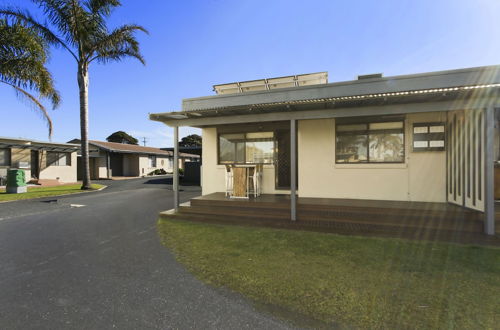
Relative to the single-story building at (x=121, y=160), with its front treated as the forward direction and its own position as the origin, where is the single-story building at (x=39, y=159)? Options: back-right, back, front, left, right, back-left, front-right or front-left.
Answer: right

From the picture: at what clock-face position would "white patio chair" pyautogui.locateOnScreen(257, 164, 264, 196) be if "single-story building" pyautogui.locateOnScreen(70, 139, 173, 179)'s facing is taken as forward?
The white patio chair is roughly at 1 o'clock from the single-story building.

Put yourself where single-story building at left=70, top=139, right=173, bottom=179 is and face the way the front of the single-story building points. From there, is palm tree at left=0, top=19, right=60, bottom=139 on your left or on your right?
on your right

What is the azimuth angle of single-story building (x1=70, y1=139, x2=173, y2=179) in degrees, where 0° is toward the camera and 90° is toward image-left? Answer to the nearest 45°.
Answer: approximately 315°

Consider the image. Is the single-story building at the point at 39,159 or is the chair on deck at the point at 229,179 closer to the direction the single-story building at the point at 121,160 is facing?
the chair on deck

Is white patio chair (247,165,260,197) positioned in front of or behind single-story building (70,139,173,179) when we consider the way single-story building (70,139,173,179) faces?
in front

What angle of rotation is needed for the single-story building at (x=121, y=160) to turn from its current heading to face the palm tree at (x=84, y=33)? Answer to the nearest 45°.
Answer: approximately 45° to its right

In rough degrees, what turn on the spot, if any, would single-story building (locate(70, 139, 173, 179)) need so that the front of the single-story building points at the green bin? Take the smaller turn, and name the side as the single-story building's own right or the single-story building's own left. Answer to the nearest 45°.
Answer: approximately 45° to the single-story building's own right

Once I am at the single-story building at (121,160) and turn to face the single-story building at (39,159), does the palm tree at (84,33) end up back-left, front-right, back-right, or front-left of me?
front-left

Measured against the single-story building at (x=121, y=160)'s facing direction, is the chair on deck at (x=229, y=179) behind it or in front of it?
in front

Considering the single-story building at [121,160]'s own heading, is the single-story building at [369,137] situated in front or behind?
in front
